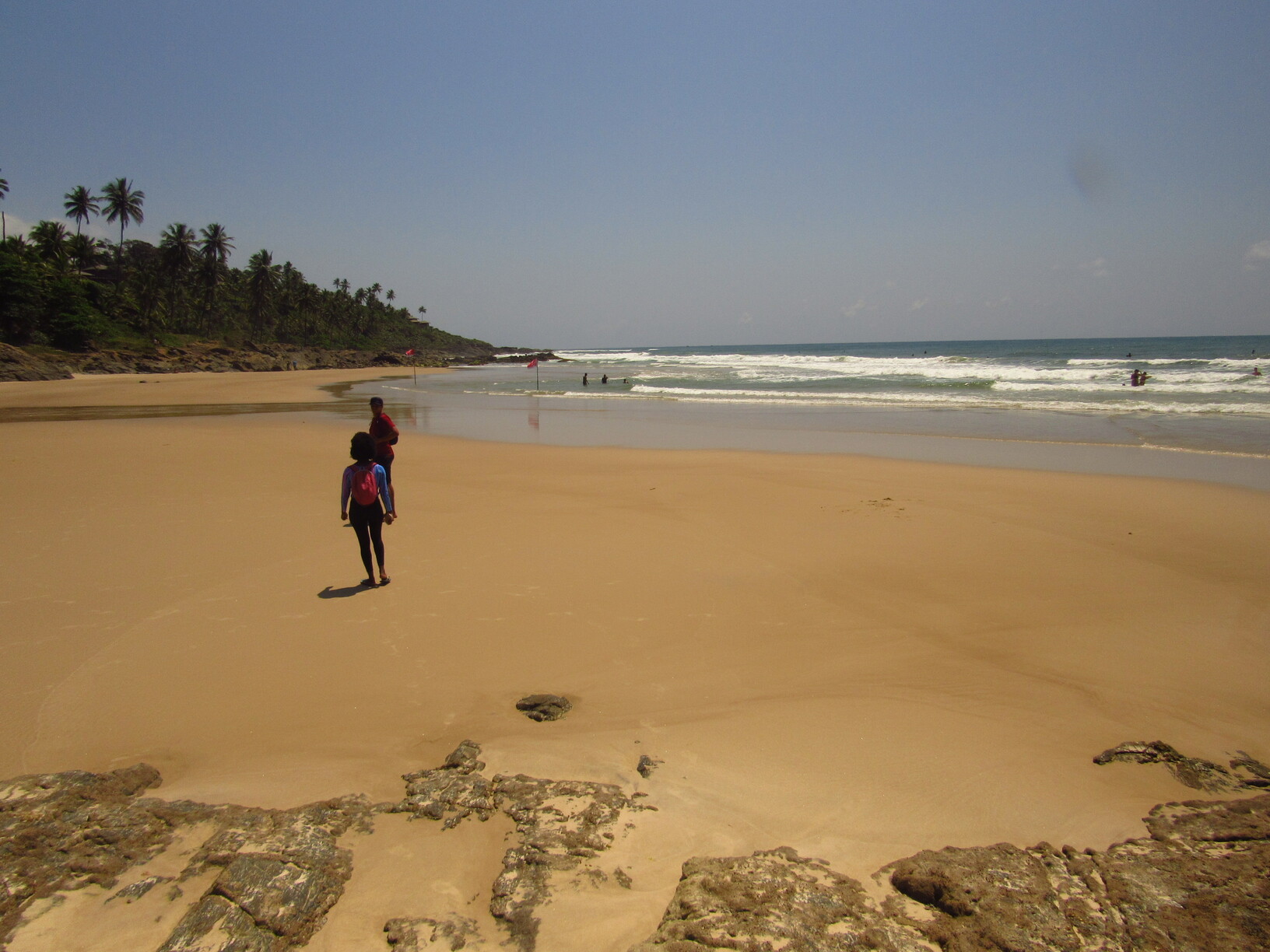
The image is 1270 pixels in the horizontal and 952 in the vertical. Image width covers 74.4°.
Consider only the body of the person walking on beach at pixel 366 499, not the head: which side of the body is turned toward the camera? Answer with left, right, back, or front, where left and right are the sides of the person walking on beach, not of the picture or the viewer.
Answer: back

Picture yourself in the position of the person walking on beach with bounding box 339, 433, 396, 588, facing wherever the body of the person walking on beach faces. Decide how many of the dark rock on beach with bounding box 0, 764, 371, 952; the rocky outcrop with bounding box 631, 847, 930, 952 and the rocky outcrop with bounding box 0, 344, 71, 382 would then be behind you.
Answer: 2

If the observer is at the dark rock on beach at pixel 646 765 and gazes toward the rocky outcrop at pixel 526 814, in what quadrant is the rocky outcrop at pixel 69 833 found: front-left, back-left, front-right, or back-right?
front-right

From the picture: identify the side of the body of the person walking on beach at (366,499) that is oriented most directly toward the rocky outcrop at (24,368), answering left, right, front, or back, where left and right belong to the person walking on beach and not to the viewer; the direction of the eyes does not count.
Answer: front

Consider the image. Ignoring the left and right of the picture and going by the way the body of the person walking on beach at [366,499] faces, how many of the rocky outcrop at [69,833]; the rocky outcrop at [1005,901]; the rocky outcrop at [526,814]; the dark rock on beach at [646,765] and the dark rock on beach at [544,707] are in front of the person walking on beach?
0

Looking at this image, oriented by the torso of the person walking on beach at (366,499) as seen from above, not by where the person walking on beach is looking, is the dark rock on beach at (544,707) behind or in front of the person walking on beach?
behind

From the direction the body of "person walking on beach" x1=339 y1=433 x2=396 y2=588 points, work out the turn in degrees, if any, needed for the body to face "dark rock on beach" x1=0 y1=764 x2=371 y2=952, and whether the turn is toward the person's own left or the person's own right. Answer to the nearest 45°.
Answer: approximately 180°

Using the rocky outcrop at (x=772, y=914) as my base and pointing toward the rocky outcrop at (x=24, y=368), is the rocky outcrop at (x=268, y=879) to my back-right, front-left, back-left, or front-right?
front-left

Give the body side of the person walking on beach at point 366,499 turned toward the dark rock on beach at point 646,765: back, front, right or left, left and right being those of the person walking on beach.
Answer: back

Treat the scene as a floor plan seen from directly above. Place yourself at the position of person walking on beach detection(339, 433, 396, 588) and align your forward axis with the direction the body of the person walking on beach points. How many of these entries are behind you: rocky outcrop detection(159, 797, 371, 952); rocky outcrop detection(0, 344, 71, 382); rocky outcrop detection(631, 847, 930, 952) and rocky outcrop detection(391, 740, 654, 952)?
3

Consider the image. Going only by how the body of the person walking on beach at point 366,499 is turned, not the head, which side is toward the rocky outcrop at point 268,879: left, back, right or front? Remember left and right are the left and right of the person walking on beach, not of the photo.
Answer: back

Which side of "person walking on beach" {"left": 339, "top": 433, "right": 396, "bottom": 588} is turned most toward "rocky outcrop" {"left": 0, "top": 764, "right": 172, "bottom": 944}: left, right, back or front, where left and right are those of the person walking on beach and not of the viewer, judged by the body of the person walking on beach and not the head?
back

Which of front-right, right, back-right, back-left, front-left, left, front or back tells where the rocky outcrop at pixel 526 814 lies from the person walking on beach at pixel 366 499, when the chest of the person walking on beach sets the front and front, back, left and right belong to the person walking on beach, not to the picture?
back

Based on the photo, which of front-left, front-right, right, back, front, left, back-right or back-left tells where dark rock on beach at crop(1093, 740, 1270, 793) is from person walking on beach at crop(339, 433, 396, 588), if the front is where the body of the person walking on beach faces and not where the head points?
back-right
